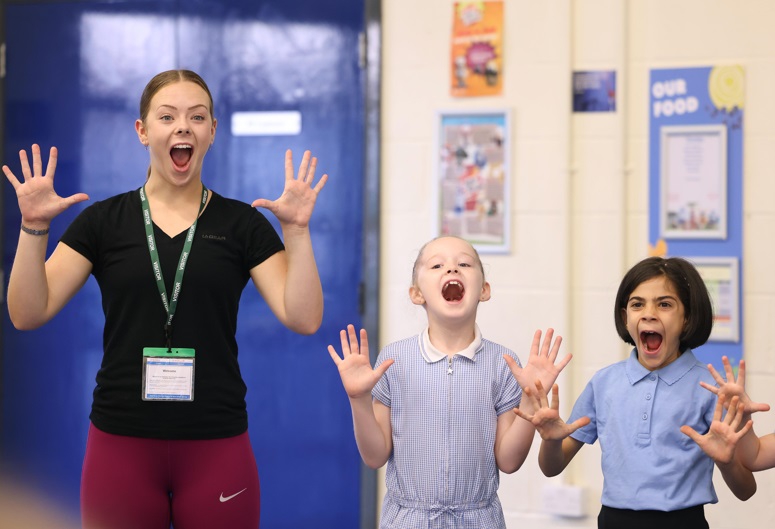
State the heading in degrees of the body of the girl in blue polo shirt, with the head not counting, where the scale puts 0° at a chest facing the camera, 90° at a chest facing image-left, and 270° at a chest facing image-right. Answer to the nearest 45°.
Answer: approximately 0°

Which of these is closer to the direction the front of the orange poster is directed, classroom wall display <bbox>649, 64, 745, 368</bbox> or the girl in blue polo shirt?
the girl in blue polo shirt

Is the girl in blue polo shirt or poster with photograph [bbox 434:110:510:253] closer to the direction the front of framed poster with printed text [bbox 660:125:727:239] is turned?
the girl in blue polo shirt

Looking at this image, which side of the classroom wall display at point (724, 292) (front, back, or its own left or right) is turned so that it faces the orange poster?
right

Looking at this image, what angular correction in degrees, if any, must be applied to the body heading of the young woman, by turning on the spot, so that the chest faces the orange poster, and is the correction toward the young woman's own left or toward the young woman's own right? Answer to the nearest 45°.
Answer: approximately 135° to the young woman's own left

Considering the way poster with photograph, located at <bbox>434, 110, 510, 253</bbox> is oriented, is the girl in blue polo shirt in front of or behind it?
in front

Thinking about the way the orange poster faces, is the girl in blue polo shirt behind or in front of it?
in front
